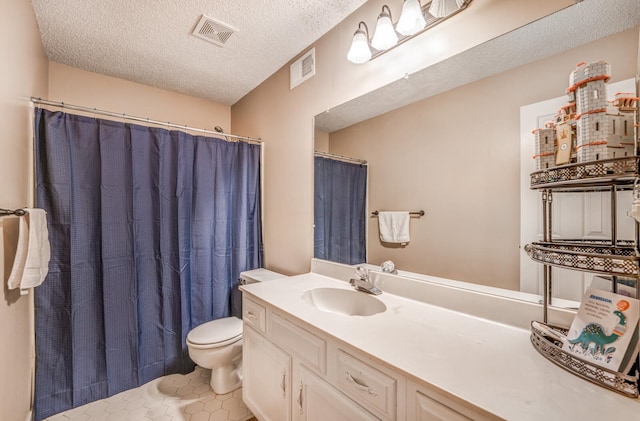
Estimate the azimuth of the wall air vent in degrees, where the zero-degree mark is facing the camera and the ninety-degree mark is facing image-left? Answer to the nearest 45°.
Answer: approximately 45°

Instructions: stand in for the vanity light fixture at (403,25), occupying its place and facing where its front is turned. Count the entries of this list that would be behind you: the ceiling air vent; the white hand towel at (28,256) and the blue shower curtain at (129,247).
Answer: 0

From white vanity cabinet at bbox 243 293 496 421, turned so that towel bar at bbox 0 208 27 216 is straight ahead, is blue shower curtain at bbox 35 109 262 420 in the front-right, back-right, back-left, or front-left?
front-right

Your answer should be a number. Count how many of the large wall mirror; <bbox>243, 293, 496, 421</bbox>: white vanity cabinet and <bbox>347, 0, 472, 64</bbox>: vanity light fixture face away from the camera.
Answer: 0

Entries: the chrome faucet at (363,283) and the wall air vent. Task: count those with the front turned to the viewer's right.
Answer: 0

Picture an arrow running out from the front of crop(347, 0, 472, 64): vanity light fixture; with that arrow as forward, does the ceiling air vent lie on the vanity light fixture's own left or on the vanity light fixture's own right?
on the vanity light fixture's own right

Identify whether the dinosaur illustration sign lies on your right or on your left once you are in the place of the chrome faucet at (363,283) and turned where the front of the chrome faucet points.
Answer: on your left

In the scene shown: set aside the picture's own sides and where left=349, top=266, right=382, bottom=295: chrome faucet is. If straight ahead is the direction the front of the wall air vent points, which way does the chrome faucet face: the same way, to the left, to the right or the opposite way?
the same way

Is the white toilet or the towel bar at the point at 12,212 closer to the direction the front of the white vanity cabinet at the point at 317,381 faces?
the towel bar

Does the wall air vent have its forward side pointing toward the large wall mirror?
no

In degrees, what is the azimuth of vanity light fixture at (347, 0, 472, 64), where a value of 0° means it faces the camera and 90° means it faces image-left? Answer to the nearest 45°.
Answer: approximately 45°

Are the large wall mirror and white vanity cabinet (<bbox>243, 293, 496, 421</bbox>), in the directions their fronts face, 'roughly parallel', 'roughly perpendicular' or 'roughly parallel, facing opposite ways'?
roughly parallel

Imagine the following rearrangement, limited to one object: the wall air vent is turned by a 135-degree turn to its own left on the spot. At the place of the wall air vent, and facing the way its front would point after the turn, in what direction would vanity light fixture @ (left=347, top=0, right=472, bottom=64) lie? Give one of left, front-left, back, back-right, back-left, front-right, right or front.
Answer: front-right

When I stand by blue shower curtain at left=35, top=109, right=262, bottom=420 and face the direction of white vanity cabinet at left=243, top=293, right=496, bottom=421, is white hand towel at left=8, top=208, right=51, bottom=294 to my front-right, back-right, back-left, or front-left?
front-right

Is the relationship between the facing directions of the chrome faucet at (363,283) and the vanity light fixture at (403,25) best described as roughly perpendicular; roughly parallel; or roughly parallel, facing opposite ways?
roughly parallel

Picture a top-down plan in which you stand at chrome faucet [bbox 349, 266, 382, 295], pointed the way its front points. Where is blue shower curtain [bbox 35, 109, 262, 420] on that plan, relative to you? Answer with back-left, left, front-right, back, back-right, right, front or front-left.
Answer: front-right

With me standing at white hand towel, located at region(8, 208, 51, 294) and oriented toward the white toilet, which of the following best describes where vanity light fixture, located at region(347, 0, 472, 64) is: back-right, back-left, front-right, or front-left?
front-right

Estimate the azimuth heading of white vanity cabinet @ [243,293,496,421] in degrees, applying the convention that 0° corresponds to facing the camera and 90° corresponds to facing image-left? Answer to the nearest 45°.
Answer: approximately 45°

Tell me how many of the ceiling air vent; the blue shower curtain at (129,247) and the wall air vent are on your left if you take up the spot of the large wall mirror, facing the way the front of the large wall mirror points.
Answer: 0
